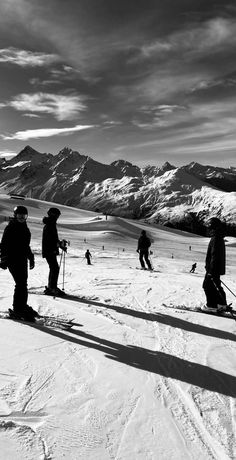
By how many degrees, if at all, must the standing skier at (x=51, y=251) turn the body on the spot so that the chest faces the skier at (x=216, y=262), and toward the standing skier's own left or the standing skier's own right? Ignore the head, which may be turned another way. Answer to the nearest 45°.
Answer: approximately 45° to the standing skier's own right

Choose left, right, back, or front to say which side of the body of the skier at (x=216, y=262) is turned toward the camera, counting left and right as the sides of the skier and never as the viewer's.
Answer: left

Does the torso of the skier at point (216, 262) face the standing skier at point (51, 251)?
yes

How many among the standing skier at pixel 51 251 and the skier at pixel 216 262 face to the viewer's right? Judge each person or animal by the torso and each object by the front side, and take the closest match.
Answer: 1

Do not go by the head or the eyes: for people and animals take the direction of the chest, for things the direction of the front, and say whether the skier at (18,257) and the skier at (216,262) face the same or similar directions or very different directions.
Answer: very different directions

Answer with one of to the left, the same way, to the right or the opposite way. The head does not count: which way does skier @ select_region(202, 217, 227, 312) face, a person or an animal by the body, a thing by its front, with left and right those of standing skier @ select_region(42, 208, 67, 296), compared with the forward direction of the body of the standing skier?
the opposite way

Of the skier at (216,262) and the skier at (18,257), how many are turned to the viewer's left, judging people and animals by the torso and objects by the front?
1

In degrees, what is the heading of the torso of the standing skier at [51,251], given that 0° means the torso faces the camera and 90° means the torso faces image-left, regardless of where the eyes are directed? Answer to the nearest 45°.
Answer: approximately 270°
